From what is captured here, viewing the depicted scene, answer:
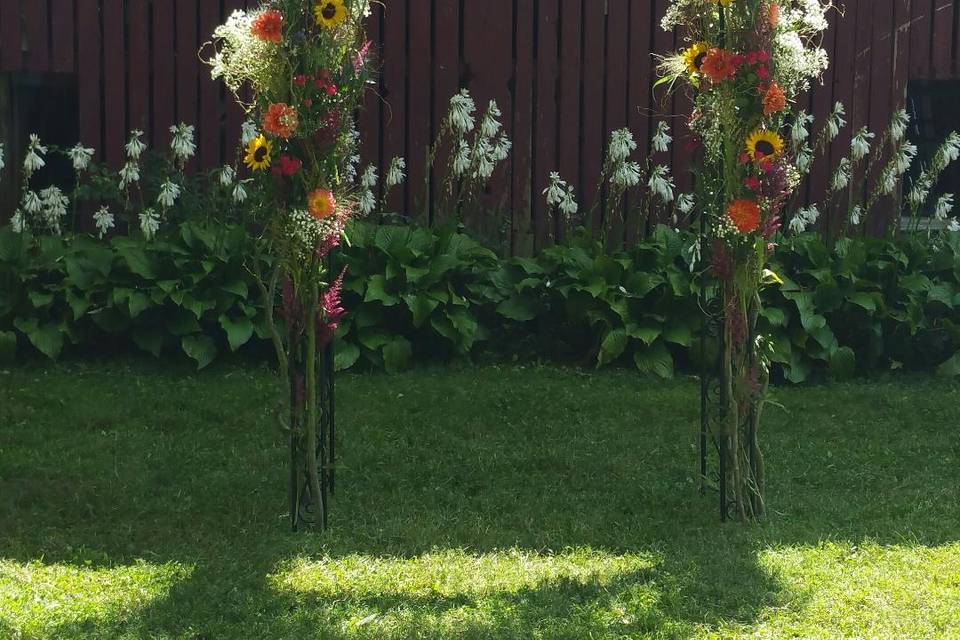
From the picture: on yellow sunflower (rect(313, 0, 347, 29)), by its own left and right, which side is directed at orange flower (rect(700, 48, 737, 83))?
left

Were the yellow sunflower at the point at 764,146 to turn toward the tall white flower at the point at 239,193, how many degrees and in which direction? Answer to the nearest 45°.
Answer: approximately 135° to its right

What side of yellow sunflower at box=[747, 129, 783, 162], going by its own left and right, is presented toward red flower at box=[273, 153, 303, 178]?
right

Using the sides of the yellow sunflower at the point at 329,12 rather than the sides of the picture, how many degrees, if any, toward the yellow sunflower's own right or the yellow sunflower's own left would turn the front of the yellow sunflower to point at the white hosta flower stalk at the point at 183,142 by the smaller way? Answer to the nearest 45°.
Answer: approximately 180°

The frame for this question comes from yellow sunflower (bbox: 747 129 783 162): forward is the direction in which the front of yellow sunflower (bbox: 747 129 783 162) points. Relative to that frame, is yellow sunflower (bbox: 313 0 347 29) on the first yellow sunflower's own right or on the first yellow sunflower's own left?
on the first yellow sunflower's own right

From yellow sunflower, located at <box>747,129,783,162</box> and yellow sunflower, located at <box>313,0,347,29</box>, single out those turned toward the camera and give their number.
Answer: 2

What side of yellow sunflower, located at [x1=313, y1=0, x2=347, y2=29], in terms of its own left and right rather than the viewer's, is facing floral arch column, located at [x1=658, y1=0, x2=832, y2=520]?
left

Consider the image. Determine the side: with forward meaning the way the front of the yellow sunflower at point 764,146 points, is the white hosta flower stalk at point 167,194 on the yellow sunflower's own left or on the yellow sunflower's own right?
on the yellow sunflower's own right

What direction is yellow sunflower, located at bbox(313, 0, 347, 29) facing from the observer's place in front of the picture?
facing the viewer

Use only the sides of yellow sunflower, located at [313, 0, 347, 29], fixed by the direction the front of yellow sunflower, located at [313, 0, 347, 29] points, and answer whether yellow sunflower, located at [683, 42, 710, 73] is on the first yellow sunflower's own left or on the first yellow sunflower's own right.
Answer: on the first yellow sunflower's own left

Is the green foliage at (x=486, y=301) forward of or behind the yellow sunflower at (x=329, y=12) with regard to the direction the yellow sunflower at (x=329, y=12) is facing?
behind

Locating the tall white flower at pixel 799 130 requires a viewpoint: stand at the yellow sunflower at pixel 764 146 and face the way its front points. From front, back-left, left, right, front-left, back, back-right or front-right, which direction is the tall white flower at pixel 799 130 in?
back

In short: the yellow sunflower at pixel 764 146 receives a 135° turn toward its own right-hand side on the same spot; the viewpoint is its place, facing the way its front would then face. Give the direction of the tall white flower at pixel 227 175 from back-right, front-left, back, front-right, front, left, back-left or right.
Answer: front
